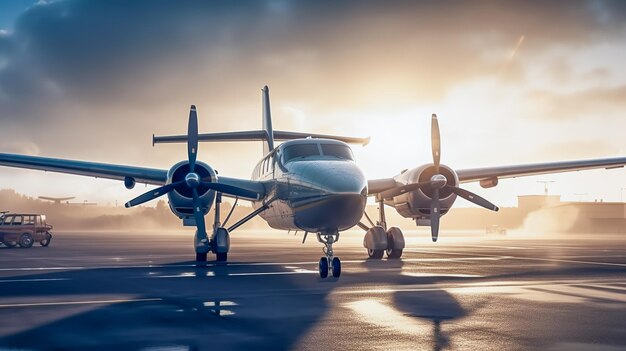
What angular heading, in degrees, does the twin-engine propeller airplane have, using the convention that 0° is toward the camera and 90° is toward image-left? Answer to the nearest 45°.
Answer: approximately 0°

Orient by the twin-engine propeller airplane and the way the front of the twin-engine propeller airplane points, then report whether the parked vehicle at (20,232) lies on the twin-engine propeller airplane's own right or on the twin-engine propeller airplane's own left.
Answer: on the twin-engine propeller airplane's own right
